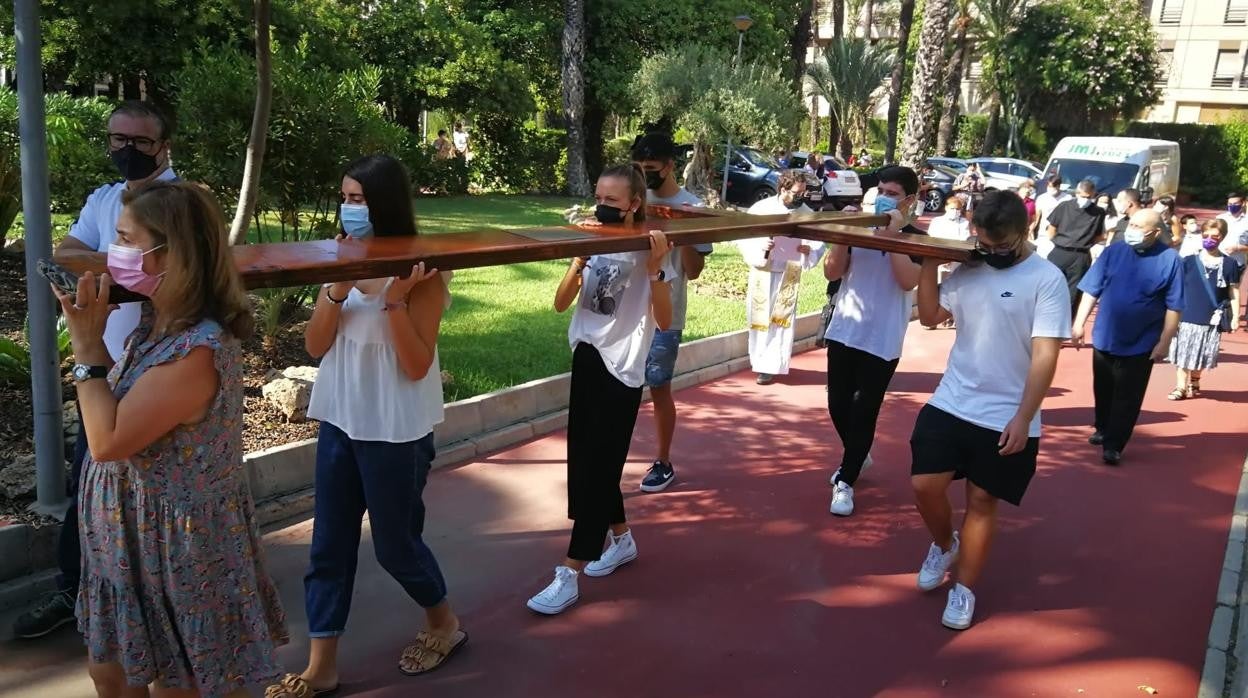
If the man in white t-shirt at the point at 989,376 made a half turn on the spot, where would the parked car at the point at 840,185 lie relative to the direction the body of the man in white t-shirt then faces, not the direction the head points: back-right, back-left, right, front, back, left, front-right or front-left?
front-left

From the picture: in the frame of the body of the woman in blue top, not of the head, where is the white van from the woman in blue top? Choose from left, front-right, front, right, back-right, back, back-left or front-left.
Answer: back-right

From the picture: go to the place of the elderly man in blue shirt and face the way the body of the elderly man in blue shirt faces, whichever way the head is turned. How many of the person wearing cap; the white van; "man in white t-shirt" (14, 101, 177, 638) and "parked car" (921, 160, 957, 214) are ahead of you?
2

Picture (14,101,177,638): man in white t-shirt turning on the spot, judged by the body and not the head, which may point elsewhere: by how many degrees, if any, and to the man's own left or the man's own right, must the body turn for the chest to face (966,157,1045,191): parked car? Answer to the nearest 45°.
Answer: approximately 180°

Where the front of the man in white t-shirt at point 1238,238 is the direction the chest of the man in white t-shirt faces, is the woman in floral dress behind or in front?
in front

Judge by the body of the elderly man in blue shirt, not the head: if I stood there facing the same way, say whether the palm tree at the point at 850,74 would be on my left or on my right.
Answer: on my right

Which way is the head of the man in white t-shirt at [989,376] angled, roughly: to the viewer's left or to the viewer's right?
to the viewer's left

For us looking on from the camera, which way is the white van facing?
facing the viewer and to the left of the viewer

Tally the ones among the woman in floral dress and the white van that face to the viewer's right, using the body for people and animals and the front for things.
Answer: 0

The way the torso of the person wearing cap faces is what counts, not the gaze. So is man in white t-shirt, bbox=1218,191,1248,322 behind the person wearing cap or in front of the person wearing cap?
behind

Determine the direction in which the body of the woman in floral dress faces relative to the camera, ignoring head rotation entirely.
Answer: to the viewer's left

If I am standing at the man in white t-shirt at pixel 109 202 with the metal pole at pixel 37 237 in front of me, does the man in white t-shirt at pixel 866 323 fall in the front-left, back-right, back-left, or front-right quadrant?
back-right

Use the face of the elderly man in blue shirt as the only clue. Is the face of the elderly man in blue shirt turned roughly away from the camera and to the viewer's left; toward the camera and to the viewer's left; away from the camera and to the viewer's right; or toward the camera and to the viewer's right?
toward the camera and to the viewer's left

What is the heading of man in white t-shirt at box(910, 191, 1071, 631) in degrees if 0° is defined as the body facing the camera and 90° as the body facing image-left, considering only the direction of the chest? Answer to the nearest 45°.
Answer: approximately 45°

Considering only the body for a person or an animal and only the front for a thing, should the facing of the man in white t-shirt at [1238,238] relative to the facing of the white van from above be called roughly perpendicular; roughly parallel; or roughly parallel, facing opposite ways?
roughly parallel

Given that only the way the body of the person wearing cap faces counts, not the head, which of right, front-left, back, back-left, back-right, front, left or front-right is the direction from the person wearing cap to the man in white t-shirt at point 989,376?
left

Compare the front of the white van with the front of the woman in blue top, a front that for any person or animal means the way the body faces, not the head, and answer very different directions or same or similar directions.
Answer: same or similar directions

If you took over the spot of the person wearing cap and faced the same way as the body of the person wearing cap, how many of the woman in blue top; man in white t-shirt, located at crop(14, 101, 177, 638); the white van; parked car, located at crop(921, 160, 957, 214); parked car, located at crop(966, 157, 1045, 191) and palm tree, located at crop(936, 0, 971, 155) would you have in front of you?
1

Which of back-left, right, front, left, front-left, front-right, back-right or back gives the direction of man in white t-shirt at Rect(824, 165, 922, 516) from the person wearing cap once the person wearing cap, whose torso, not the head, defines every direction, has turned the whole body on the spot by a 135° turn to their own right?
right

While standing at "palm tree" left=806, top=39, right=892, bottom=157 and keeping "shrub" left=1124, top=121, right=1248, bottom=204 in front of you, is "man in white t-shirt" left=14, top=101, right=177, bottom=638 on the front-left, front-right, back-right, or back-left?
back-right

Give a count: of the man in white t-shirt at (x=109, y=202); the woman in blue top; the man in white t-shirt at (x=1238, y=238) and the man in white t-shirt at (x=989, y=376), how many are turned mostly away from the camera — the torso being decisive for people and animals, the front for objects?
0
